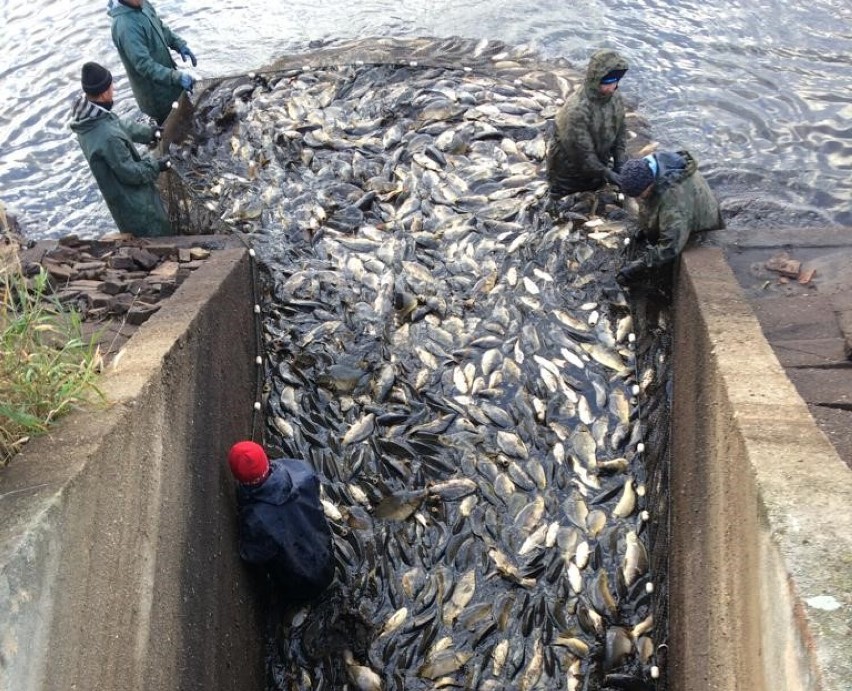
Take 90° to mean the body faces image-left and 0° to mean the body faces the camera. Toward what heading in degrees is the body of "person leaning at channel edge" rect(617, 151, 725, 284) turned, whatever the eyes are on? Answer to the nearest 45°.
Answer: approximately 90°

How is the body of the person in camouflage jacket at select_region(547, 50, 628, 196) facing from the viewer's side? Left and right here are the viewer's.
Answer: facing the viewer and to the right of the viewer

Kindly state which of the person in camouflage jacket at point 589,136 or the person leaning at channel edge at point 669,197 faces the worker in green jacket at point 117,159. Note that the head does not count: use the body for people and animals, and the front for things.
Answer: the person leaning at channel edge

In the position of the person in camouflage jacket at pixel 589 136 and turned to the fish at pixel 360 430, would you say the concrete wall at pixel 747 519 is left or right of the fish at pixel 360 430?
left

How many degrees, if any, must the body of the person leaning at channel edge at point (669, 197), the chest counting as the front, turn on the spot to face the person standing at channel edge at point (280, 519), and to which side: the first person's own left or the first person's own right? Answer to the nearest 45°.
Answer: approximately 45° to the first person's own left

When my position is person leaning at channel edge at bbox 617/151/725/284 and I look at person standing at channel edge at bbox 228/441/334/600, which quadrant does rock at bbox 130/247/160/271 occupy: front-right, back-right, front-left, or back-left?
front-right

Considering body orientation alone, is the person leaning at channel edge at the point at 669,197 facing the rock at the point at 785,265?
no

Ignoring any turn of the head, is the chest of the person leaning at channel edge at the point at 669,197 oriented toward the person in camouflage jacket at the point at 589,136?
no

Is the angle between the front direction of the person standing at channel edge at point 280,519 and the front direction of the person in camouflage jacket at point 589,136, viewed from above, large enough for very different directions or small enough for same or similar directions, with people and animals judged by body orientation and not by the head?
very different directions

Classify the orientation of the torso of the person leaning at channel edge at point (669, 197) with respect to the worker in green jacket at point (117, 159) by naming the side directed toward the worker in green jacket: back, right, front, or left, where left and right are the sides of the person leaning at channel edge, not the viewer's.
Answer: front

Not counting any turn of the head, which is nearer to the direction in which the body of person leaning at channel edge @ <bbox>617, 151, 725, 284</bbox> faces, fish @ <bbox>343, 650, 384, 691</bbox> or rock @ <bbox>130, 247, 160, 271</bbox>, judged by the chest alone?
the rock

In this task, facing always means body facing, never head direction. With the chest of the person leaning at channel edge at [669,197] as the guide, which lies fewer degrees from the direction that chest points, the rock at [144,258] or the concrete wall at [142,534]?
the rock

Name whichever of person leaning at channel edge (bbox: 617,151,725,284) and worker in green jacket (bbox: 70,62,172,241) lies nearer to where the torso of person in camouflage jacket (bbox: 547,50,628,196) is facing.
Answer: the person leaning at channel edge

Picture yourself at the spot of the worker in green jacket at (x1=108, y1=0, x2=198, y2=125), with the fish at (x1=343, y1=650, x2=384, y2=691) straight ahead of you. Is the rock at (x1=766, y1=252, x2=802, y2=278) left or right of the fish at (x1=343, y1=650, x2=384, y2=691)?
left

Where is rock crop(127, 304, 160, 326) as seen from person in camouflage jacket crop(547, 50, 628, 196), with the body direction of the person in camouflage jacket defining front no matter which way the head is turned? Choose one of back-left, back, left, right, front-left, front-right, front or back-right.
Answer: right
